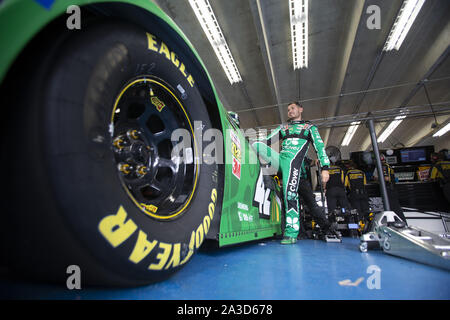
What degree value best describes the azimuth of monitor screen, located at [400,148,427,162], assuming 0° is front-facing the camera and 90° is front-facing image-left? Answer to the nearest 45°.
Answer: approximately 0°

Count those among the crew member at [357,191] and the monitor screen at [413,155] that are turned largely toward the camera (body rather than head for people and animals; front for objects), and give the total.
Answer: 1

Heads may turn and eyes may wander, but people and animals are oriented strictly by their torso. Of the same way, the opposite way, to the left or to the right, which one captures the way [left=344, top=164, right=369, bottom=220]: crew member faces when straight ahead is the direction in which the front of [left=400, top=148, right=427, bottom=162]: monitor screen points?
the opposite way

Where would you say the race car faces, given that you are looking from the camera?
facing the viewer and to the left of the viewer

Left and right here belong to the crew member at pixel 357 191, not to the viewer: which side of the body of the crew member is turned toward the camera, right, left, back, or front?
back

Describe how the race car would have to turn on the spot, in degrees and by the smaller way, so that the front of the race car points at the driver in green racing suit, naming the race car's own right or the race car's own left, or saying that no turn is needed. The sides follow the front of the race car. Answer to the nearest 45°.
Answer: approximately 90° to the race car's own left
